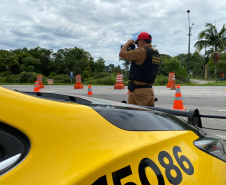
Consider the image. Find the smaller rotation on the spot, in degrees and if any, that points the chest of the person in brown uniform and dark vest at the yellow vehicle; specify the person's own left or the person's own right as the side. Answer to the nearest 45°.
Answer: approximately 135° to the person's own left

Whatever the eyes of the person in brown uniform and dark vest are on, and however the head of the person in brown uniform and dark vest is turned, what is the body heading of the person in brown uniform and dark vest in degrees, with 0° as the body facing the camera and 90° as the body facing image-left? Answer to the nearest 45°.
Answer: approximately 135°

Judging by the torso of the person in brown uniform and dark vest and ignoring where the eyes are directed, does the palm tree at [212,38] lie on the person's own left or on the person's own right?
on the person's own right
